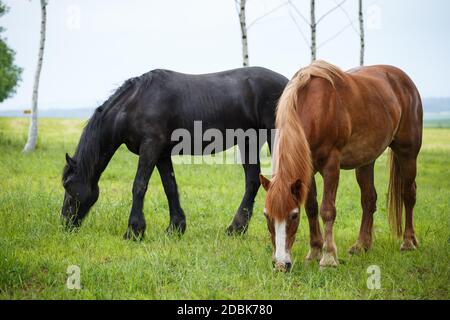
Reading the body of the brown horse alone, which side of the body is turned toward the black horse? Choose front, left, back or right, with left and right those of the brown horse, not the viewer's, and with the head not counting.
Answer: right

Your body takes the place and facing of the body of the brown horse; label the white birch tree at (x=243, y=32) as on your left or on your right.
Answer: on your right

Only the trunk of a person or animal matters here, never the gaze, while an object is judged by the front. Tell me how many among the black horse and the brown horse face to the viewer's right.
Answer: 0

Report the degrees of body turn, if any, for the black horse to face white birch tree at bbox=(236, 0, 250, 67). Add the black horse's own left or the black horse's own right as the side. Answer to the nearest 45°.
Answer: approximately 90° to the black horse's own right

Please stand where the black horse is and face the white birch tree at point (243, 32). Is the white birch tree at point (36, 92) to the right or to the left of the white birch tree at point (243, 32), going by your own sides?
left

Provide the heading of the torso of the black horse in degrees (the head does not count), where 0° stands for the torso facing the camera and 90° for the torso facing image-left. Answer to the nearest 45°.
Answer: approximately 90°

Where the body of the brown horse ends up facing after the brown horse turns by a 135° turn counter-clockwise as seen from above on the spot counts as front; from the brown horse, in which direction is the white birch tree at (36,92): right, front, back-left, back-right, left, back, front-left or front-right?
back-left

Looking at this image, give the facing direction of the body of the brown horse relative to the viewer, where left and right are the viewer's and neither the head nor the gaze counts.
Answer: facing the viewer and to the left of the viewer
